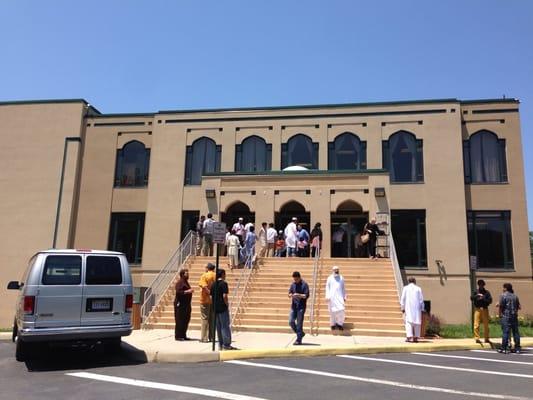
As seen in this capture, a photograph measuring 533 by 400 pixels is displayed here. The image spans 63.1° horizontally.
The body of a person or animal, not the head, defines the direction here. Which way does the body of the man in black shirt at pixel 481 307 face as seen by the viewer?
toward the camera

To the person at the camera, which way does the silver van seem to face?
facing away from the viewer

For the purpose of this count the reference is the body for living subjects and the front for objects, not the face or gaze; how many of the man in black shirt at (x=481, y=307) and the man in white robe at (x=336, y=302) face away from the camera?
0

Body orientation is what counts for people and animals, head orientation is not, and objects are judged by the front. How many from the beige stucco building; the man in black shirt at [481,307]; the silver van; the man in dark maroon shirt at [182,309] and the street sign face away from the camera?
1

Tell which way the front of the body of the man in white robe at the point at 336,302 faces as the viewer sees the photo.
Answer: toward the camera

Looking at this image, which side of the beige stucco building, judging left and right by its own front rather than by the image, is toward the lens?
front

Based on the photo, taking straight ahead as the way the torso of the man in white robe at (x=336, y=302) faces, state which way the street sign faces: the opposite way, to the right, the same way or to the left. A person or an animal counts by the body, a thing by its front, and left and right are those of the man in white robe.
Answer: the same way

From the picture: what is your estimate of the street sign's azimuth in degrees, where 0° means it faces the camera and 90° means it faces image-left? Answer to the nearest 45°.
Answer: approximately 0°

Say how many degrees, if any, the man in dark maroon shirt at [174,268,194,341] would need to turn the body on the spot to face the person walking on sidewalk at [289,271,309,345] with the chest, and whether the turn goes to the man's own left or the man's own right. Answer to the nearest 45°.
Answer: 0° — they already face them

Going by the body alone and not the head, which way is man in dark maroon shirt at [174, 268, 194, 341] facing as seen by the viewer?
to the viewer's right

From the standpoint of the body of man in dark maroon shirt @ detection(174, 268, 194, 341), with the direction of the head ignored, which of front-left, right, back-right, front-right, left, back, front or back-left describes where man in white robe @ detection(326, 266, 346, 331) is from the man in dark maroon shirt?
front

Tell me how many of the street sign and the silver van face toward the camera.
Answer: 1
